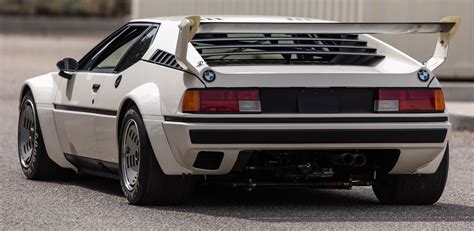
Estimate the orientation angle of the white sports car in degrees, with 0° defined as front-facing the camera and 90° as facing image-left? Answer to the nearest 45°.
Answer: approximately 135°
